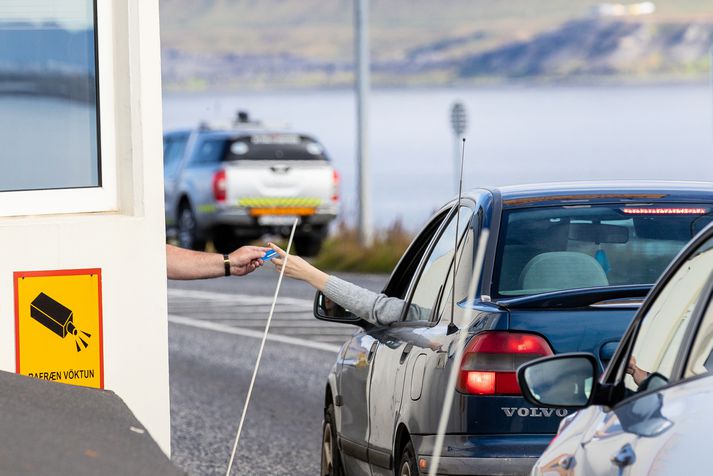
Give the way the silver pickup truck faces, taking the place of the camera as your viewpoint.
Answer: facing away from the viewer and to the left of the viewer

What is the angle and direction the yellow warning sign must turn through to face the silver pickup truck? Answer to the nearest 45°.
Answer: approximately 180°

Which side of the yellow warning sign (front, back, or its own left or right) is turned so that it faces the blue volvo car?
left

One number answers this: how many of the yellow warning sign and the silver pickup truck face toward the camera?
1

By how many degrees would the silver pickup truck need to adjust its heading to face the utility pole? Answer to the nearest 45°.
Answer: approximately 135° to its right

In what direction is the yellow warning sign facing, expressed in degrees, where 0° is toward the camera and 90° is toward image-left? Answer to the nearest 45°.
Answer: approximately 0°

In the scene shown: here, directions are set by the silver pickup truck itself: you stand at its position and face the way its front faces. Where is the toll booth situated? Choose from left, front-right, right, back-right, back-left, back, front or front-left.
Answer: back-left

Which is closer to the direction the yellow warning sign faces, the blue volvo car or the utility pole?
the blue volvo car

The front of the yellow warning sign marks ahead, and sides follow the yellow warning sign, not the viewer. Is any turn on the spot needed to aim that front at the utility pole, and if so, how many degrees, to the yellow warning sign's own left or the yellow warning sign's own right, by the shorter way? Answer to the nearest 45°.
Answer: approximately 180°
